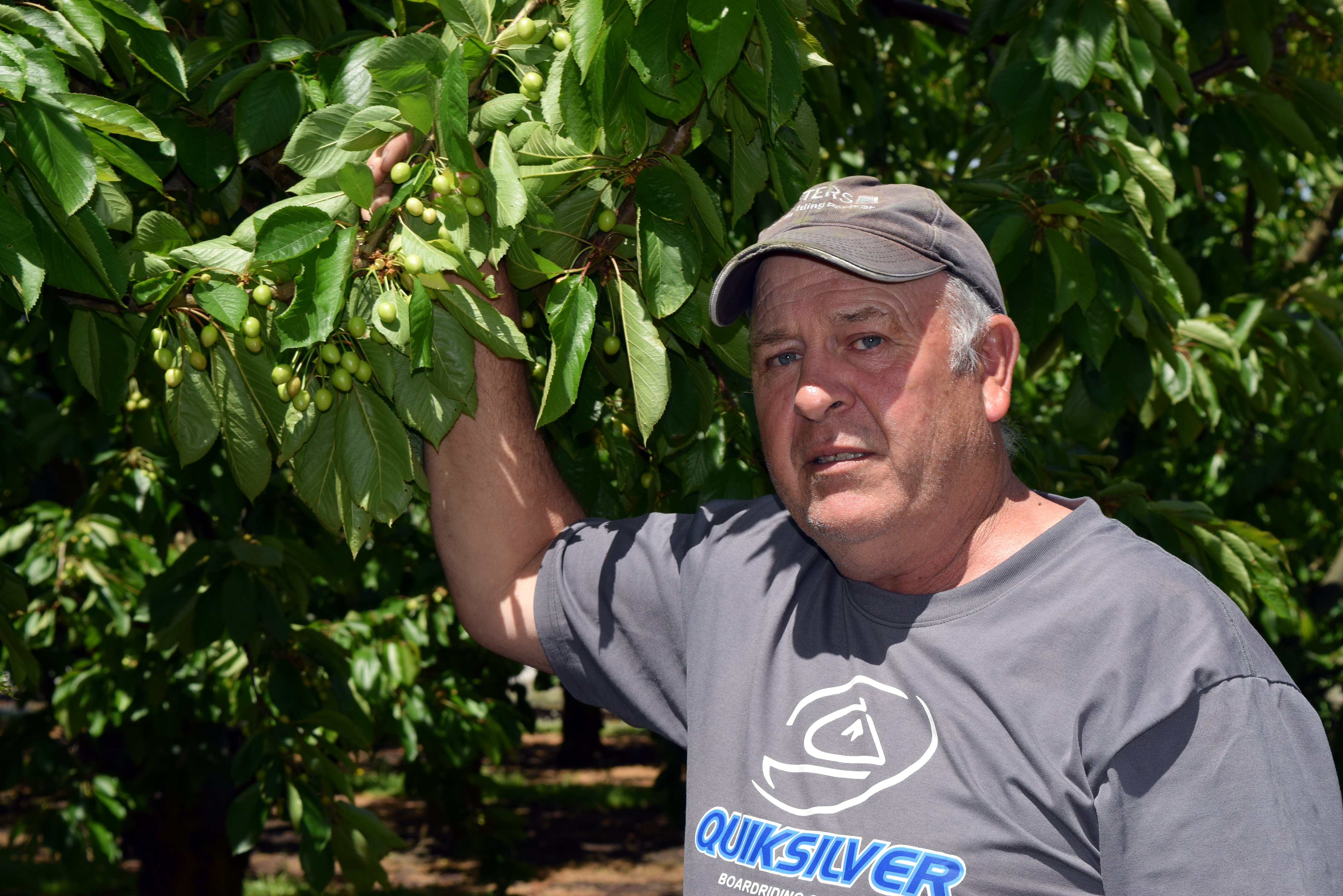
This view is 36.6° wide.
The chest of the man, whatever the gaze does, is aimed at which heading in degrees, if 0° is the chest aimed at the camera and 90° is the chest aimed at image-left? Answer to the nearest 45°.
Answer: approximately 45°

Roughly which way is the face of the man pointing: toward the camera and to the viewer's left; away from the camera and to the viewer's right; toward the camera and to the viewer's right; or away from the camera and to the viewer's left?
toward the camera and to the viewer's left
